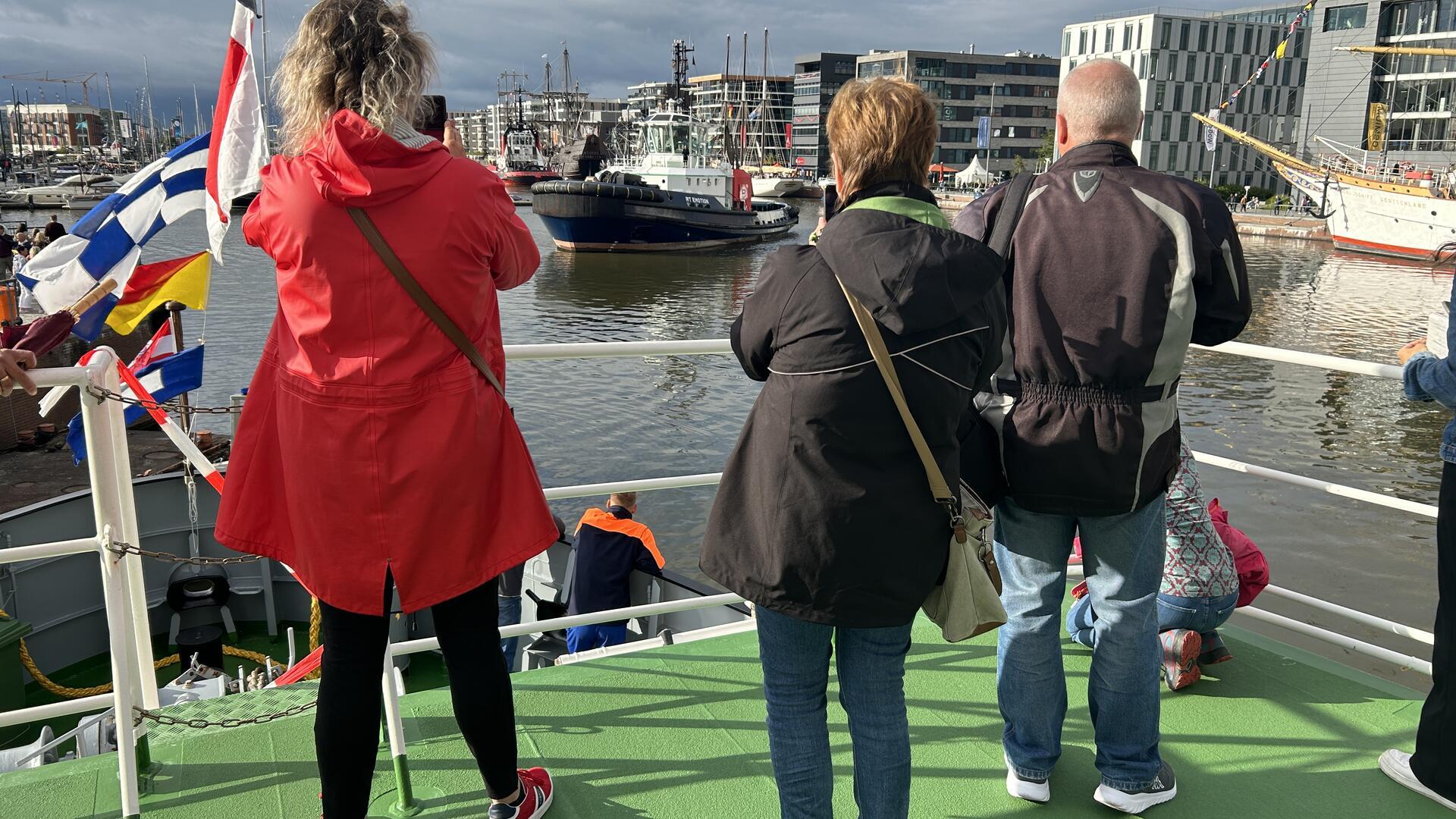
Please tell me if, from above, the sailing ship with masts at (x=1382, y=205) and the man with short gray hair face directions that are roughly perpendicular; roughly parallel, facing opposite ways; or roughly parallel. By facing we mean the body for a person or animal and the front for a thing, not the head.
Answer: roughly perpendicular

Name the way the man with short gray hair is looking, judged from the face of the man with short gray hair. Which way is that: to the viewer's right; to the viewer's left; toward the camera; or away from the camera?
away from the camera

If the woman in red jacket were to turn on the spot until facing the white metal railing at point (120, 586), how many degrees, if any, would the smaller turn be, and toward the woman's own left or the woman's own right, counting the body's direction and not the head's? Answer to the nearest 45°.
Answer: approximately 45° to the woman's own left

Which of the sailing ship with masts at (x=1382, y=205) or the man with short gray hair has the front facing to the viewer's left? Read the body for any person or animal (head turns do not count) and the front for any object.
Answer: the sailing ship with masts

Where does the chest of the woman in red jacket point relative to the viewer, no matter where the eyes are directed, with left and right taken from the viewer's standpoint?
facing away from the viewer

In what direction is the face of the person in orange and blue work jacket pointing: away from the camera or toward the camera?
away from the camera

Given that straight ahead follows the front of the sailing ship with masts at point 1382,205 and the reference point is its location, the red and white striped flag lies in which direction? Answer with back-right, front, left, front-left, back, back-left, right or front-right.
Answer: left

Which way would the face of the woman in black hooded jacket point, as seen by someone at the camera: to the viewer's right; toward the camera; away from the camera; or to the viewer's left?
away from the camera

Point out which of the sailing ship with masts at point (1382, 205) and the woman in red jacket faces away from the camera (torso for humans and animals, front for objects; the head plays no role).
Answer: the woman in red jacket

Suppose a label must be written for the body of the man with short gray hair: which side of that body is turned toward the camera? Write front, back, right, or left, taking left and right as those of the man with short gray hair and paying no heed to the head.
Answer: back

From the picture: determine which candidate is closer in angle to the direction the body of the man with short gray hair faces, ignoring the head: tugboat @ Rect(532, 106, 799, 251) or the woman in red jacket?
the tugboat

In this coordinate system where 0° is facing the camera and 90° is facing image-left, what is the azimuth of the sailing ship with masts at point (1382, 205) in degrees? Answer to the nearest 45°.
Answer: approximately 90°

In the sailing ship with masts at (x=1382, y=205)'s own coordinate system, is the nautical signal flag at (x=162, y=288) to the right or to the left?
on its left

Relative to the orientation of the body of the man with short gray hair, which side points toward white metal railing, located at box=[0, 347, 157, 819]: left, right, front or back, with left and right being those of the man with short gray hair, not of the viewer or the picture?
left
